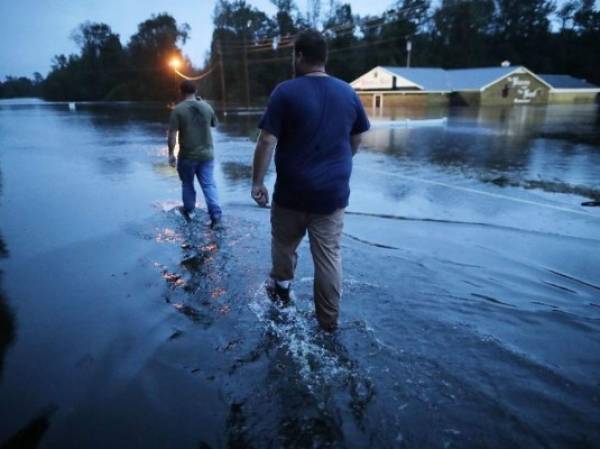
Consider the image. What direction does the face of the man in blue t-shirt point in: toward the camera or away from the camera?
away from the camera

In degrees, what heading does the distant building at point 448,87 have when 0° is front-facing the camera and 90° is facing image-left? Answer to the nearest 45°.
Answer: approximately 0°

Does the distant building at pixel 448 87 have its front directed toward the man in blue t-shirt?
yes

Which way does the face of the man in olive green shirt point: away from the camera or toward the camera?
away from the camera
